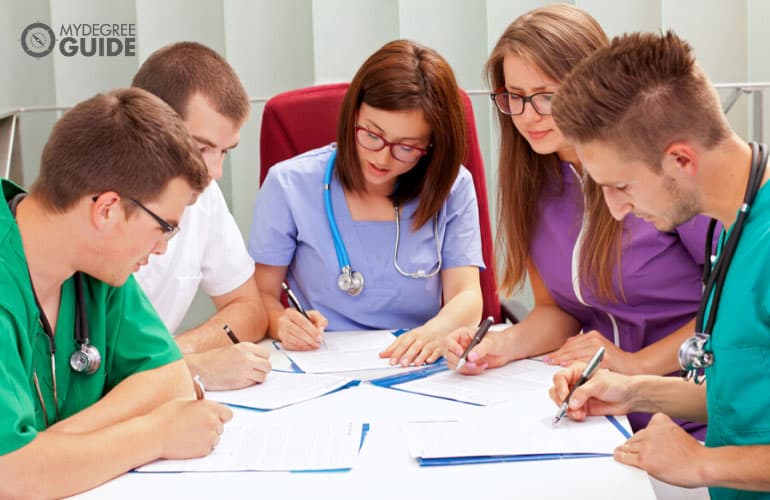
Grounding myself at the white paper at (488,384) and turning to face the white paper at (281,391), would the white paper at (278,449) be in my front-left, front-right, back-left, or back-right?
front-left

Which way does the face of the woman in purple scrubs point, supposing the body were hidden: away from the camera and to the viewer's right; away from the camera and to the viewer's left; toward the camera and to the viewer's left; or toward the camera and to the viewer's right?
toward the camera and to the viewer's left

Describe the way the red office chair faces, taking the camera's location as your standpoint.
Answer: facing the viewer

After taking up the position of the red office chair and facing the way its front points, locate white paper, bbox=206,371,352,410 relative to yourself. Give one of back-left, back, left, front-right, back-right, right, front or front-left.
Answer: front

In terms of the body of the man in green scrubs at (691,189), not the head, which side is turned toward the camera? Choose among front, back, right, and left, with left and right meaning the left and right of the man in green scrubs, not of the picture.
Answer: left

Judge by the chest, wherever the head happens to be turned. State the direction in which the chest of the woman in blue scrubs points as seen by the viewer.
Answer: toward the camera

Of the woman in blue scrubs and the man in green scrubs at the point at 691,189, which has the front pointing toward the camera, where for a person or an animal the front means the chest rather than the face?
the woman in blue scrubs

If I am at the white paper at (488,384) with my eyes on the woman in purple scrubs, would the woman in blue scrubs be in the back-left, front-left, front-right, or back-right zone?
front-left

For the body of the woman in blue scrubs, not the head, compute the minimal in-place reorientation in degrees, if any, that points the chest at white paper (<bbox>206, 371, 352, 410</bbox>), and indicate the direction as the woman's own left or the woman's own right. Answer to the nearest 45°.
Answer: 0° — they already face it

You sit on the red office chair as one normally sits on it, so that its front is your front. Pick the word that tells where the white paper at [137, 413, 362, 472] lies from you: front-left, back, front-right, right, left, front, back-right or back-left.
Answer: front

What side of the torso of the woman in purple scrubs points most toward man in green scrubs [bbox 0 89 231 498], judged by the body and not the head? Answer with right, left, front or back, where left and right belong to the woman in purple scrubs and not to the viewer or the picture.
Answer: front
